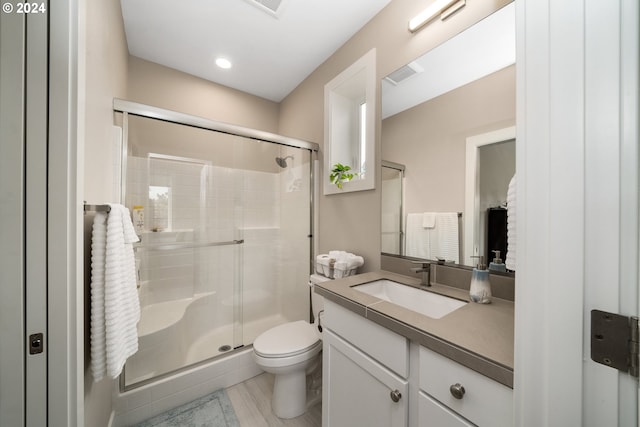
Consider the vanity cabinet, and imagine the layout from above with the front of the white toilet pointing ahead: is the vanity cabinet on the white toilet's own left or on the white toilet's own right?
on the white toilet's own left

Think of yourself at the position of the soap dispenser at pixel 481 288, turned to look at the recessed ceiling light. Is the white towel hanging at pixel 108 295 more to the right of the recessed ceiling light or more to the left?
left

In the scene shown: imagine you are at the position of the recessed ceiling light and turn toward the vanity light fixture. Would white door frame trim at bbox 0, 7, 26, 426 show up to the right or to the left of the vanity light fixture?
right

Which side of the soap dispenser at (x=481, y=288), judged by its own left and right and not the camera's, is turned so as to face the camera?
left
